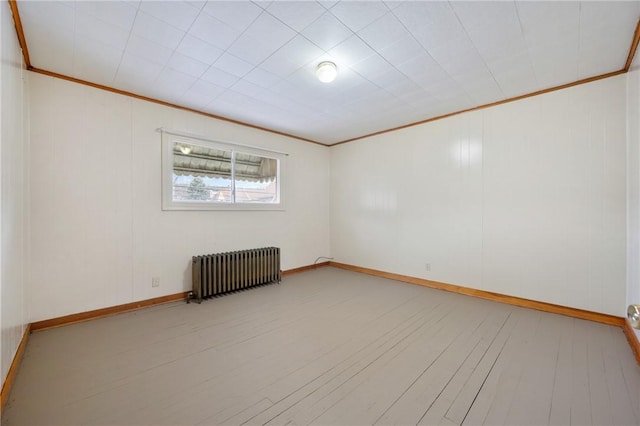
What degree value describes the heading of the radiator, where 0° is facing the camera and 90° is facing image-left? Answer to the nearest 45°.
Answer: approximately 315°
